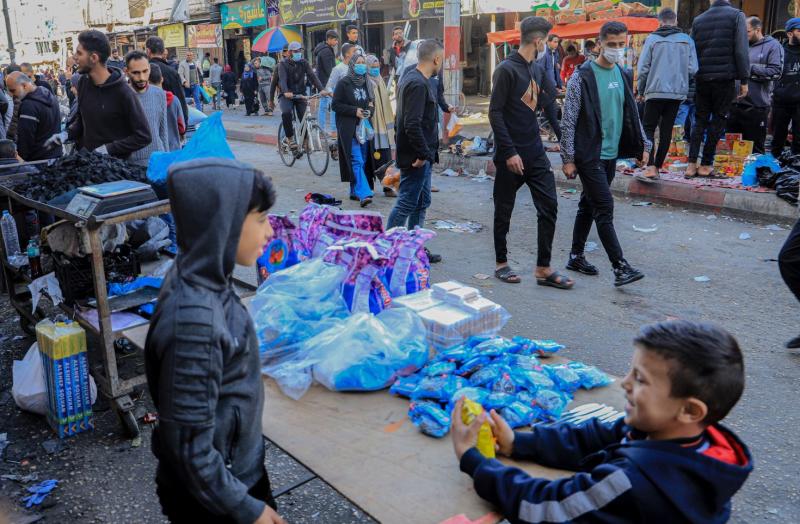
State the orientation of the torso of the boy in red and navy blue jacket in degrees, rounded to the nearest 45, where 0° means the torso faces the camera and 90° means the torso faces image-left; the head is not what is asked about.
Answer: approximately 90°

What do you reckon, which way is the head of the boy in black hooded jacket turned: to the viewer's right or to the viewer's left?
to the viewer's right

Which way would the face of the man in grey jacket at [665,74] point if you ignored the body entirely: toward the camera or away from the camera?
away from the camera

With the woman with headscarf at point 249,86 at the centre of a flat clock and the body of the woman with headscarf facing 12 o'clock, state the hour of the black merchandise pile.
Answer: The black merchandise pile is roughly at 12 o'clock from the woman with headscarf.

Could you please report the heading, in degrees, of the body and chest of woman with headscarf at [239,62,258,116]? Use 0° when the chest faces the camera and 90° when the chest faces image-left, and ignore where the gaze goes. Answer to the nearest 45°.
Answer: approximately 0°

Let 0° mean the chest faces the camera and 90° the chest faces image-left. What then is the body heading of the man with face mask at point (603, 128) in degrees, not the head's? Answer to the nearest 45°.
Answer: approximately 315°
